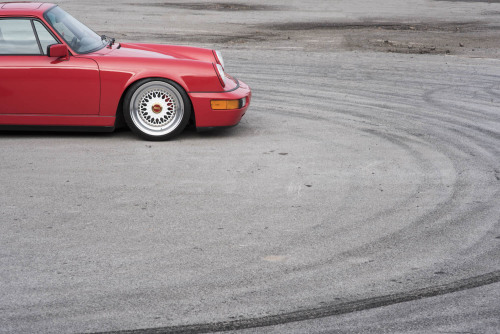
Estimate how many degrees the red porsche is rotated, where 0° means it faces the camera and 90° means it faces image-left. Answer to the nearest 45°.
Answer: approximately 270°
